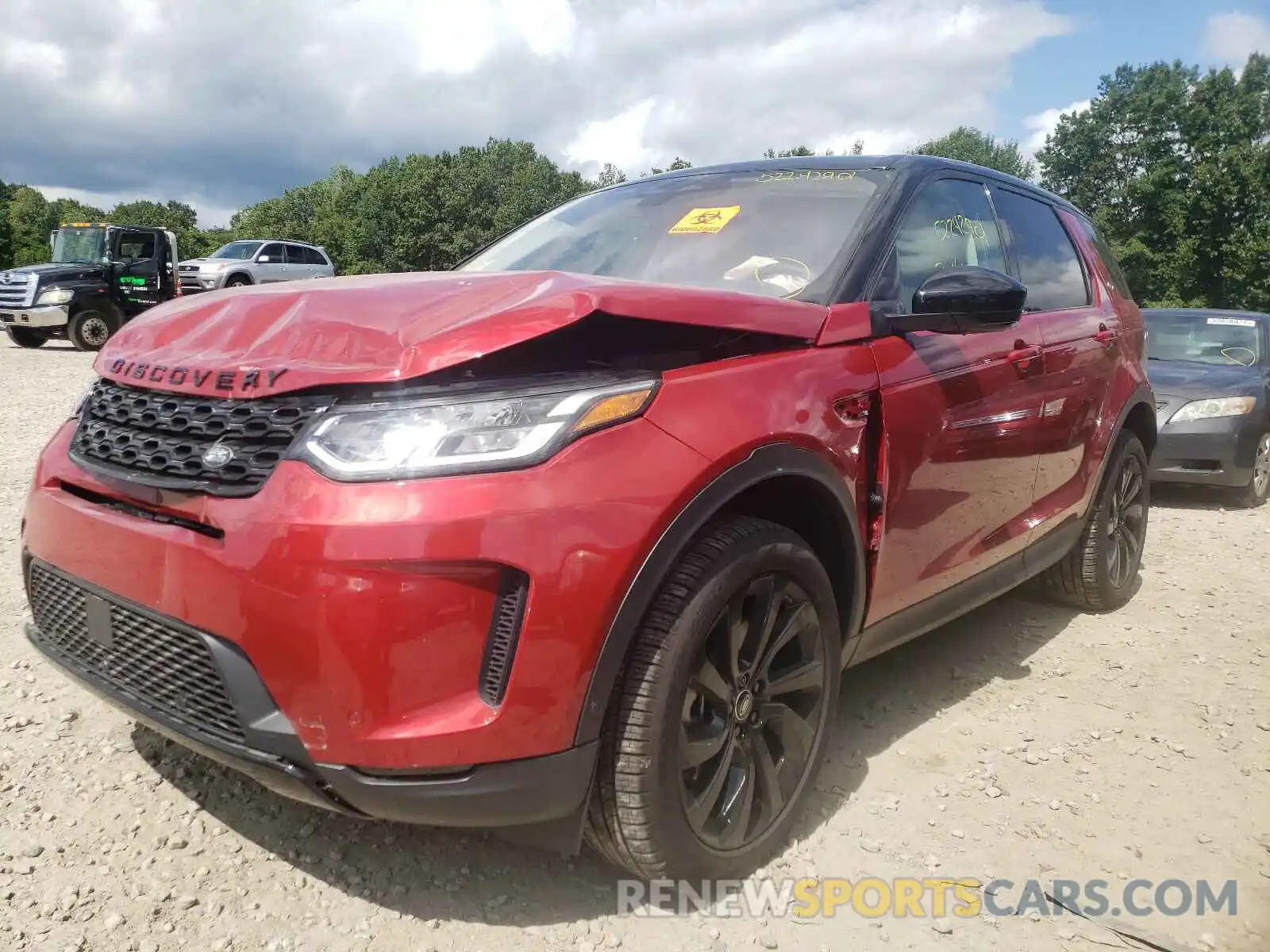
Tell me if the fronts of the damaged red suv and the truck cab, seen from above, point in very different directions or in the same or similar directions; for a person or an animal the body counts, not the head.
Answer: same or similar directions

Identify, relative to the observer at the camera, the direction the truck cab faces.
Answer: facing the viewer and to the left of the viewer

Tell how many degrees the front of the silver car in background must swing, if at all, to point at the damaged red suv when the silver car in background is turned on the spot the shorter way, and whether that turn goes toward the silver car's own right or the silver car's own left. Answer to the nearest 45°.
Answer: approximately 45° to the silver car's own left

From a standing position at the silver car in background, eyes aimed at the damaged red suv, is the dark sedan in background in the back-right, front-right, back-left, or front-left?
front-left

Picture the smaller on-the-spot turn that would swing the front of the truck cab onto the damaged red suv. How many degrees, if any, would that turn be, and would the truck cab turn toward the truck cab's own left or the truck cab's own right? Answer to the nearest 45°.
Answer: approximately 45° to the truck cab's own left

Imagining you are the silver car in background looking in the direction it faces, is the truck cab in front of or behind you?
in front

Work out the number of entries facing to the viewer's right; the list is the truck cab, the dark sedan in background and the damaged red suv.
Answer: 0

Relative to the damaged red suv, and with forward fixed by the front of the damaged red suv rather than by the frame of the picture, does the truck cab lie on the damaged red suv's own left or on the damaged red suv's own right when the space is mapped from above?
on the damaged red suv's own right

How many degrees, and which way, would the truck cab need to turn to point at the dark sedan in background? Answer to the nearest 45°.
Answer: approximately 90° to its left

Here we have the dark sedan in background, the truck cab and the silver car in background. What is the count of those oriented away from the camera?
0

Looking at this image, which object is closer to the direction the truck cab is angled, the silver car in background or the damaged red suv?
the damaged red suv

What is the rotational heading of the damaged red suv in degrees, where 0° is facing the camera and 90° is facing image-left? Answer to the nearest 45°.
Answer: approximately 45°

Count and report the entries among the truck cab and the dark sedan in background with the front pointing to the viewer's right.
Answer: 0

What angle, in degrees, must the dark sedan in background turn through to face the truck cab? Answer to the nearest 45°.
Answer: approximately 45° to its right

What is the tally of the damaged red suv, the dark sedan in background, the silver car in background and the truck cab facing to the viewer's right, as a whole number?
0

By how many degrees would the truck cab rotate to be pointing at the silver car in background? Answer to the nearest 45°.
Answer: approximately 180°
